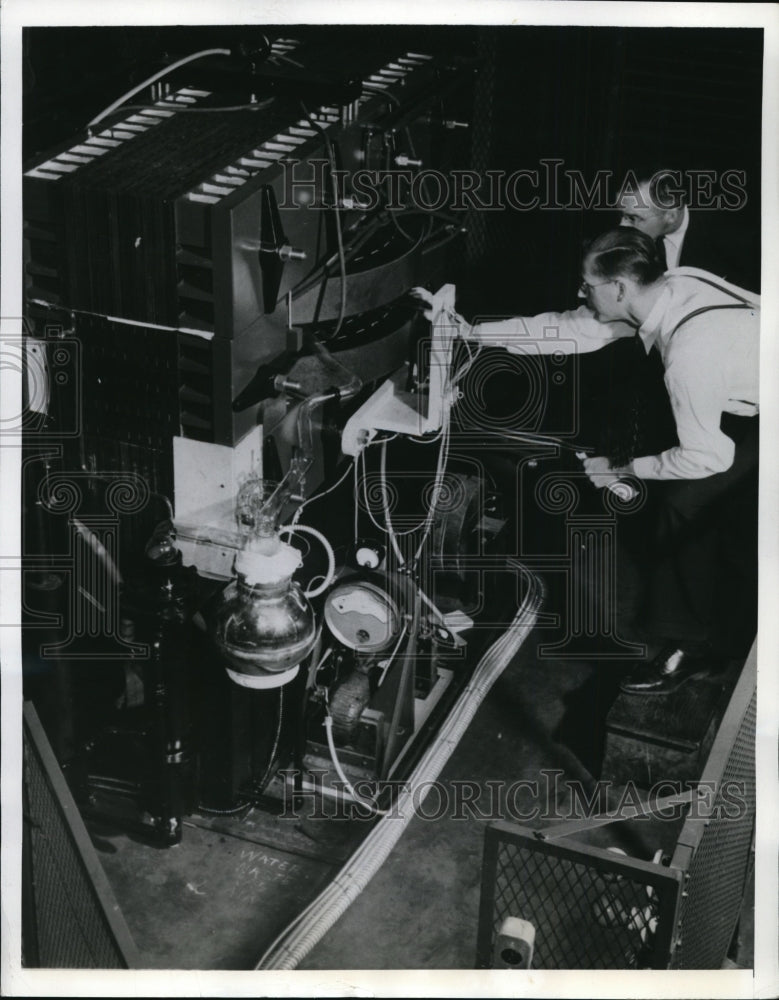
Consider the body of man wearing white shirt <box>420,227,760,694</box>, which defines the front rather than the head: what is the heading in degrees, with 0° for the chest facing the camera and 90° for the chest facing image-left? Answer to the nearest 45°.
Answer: approximately 90°

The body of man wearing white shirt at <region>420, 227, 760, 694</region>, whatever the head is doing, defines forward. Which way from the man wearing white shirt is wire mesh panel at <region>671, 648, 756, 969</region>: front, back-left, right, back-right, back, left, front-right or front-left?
left

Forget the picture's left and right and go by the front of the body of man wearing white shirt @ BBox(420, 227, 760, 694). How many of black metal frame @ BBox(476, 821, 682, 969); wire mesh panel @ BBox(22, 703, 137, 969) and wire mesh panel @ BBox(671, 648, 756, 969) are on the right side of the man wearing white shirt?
0

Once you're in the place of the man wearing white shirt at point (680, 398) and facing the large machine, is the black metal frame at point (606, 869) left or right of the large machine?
left

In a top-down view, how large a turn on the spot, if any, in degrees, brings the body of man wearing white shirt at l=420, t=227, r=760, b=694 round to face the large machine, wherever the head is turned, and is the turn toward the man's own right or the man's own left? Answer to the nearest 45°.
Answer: approximately 45° to the man's own left

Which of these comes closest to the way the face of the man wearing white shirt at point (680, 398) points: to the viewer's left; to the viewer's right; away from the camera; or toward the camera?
to the viewer's left

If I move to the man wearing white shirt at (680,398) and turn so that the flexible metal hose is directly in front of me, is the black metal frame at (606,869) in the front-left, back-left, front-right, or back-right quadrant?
front-left

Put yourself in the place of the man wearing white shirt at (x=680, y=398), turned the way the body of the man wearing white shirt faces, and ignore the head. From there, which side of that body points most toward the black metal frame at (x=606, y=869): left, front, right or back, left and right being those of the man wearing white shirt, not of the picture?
left

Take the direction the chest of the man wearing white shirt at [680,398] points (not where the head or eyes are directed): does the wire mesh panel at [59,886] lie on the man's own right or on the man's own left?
on the man's own left
